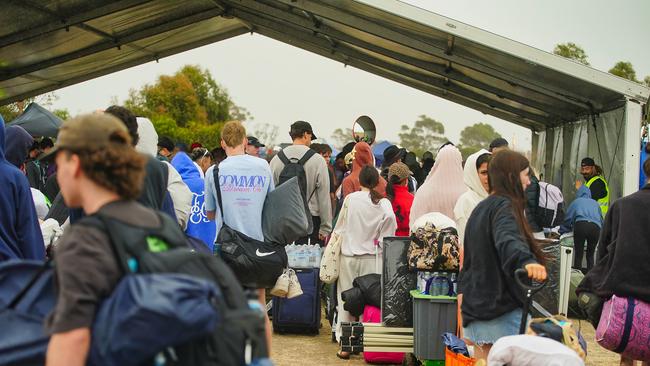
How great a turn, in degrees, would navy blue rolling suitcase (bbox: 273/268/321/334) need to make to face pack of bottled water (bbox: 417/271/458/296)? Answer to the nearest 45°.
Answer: approximately 45° to its left

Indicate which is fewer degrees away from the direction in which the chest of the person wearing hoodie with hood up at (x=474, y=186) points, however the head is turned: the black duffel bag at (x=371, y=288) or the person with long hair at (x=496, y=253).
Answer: the person with long hair

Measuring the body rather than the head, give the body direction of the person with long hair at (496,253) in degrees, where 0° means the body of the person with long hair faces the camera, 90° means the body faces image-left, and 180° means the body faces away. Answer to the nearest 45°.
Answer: approximately 225°

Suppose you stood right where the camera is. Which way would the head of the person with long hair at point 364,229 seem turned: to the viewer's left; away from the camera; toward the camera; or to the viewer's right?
away from the camera

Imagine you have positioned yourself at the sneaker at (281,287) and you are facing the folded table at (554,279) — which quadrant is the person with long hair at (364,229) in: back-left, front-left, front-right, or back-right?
front-left

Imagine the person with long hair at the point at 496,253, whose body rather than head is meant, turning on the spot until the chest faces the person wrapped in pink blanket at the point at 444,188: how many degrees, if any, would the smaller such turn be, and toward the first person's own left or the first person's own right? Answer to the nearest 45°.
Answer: approximately 45° to the first person's own left

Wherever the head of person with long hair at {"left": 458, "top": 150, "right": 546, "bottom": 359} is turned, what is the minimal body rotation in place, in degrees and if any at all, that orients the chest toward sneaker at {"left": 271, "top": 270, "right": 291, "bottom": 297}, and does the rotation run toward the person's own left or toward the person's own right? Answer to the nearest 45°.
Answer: approximately 90° to the person's own left

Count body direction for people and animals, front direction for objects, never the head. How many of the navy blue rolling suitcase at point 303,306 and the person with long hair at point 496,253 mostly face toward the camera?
1

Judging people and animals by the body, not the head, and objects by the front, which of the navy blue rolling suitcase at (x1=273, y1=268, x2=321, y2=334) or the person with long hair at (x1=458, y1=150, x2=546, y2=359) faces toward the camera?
the navy blue rolling suitcase

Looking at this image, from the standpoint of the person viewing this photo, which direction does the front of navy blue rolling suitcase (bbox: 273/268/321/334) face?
facing the viewer

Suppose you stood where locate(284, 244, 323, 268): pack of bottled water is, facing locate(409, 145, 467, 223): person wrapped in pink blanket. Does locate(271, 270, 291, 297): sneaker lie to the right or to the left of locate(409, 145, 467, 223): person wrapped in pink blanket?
right
